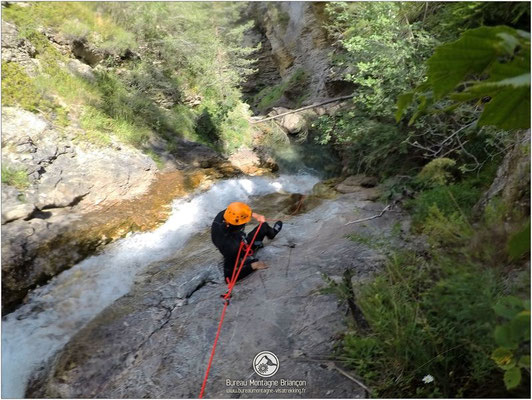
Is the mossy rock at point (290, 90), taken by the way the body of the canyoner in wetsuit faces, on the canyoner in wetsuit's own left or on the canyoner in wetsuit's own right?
on the canyoner in wetsuit's own left

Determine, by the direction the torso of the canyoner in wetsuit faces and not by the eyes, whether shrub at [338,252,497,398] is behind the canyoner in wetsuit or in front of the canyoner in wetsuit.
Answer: in front

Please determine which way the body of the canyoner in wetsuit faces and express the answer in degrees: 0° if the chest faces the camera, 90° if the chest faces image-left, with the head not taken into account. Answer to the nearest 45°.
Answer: approximately 315°

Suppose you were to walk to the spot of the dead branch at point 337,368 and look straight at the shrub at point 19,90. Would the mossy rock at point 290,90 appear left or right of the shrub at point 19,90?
right

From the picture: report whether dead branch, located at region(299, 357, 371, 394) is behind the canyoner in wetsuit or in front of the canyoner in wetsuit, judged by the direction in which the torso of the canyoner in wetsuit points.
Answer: in front

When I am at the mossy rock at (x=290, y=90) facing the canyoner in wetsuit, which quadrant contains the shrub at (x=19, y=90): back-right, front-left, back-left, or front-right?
front-right
